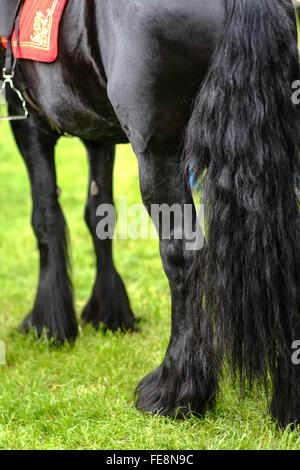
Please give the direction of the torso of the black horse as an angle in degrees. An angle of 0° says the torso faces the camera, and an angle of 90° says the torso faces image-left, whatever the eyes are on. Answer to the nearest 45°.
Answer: approximately 135°
